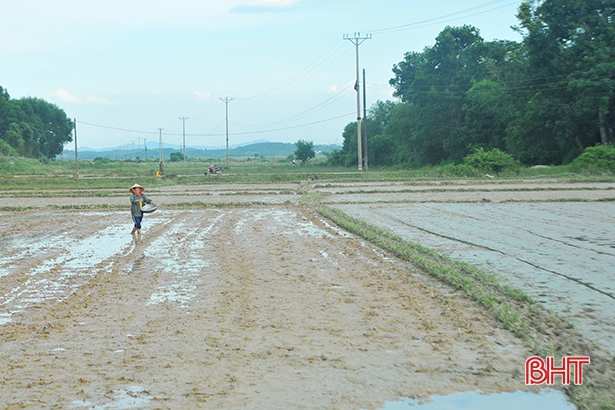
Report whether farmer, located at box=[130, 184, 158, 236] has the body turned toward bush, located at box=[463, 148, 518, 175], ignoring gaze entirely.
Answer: no

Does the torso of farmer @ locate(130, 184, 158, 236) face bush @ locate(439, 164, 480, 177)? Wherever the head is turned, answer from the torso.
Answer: no

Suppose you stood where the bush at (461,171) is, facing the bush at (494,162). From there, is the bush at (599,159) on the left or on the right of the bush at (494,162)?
right

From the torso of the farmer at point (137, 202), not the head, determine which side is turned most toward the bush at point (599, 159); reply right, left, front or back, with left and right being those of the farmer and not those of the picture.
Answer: left

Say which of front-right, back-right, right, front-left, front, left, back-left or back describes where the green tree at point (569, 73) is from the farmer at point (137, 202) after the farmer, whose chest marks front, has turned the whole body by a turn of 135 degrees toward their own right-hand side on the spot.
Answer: back-right

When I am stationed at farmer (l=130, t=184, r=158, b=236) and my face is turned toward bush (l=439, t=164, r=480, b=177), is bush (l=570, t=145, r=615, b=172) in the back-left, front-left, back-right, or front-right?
front-right
